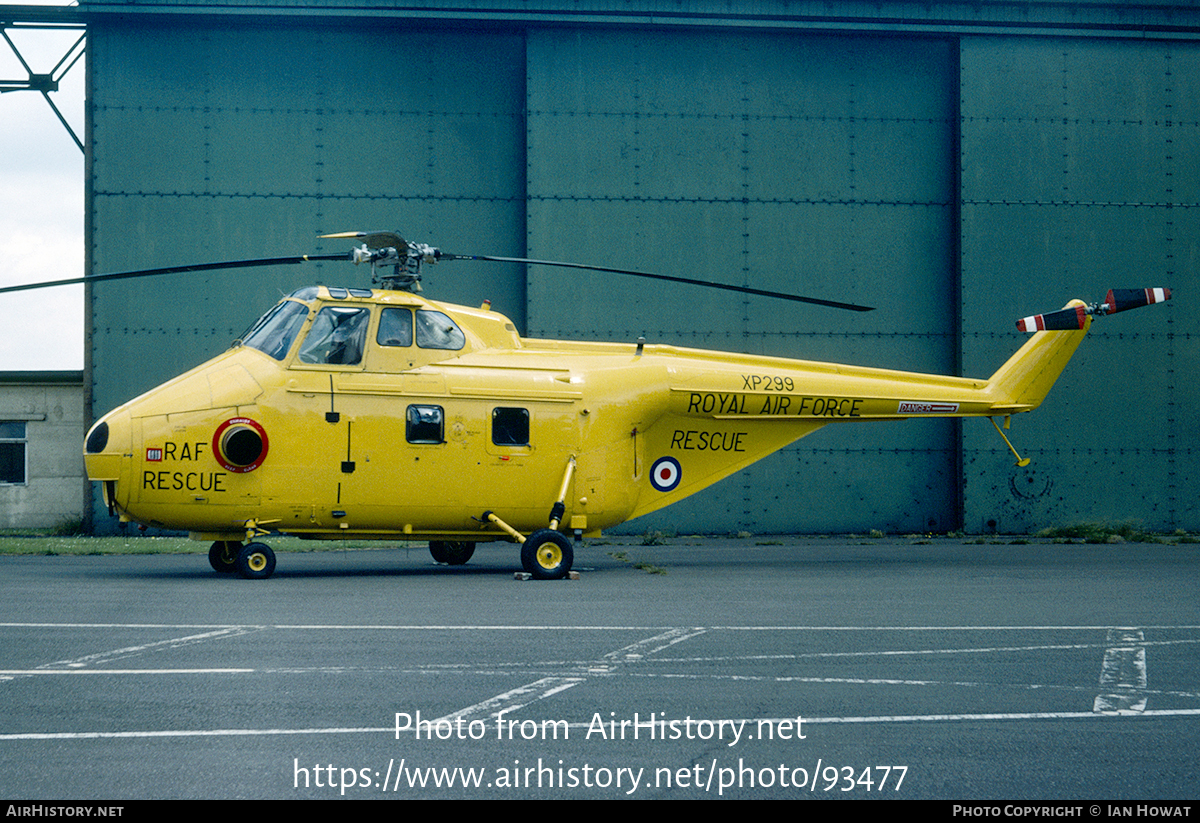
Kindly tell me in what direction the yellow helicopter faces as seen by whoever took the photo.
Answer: facing to the left of the viewer
